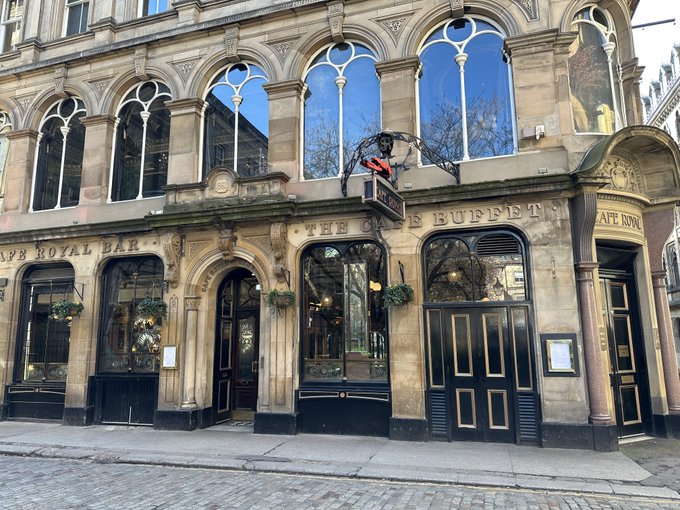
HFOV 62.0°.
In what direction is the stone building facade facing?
toward the camera
